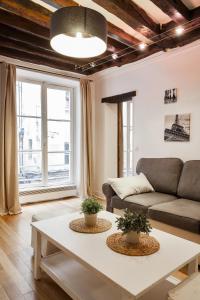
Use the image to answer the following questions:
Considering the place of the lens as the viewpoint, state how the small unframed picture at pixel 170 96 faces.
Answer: facing the viewer and to the left of the viewer

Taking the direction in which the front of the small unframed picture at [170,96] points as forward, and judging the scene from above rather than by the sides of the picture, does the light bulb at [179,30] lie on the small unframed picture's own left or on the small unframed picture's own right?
on the small unframed picture's own left

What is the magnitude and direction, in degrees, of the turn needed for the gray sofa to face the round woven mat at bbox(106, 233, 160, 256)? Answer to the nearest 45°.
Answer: approximately 45° to its left

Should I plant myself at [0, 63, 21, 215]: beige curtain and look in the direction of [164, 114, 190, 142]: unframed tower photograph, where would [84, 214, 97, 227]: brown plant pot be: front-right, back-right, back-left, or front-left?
front-right

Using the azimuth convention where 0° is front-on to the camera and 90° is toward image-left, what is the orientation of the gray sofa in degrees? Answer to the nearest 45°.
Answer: approximately 45°

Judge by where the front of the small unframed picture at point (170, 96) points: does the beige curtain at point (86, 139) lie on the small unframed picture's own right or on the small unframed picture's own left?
on the small unframed picture's own right

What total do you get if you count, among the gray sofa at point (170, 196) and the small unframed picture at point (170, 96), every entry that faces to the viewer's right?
0
